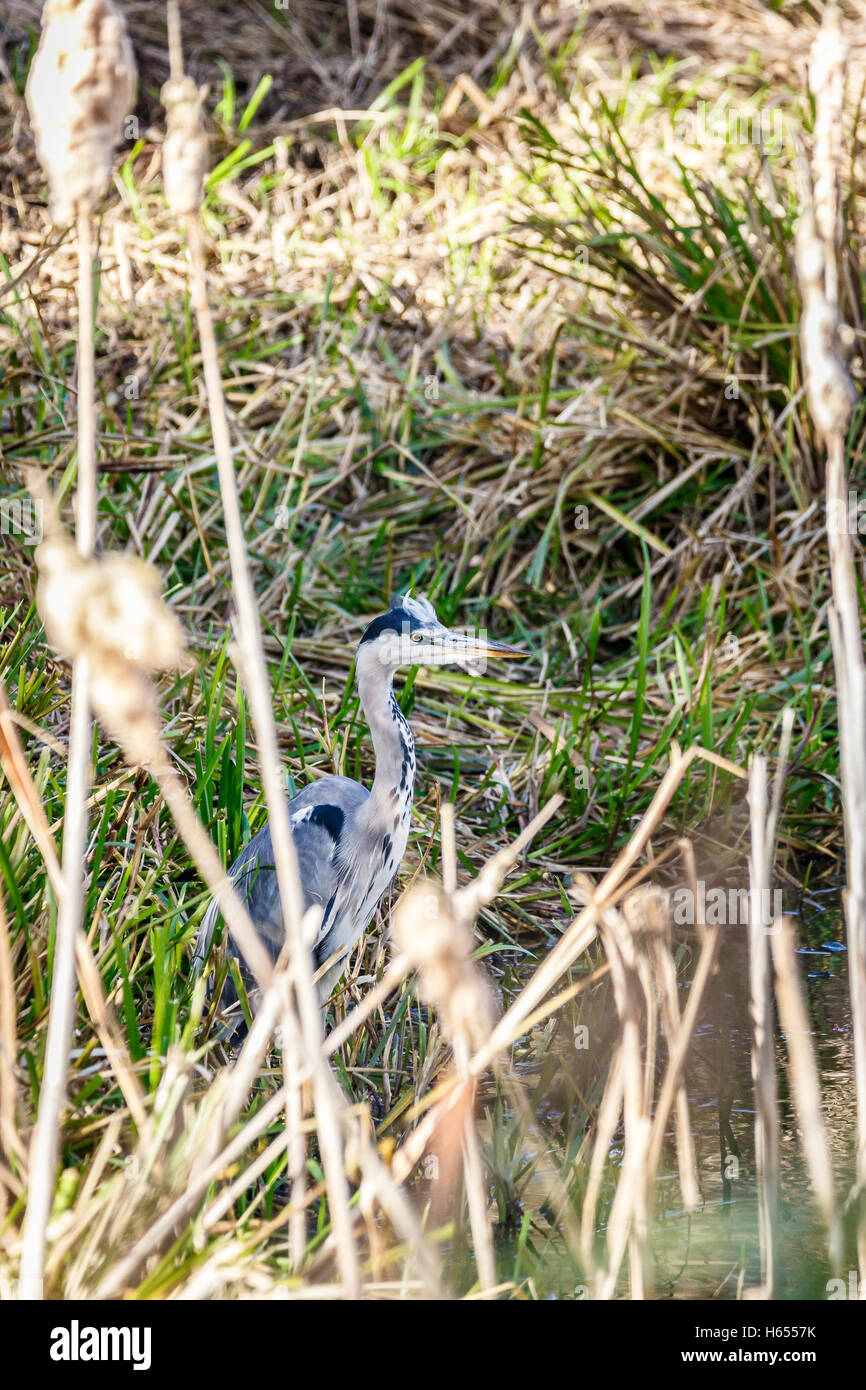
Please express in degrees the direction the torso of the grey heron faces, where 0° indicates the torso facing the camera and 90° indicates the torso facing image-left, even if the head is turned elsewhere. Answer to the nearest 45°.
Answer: approximately 270°
